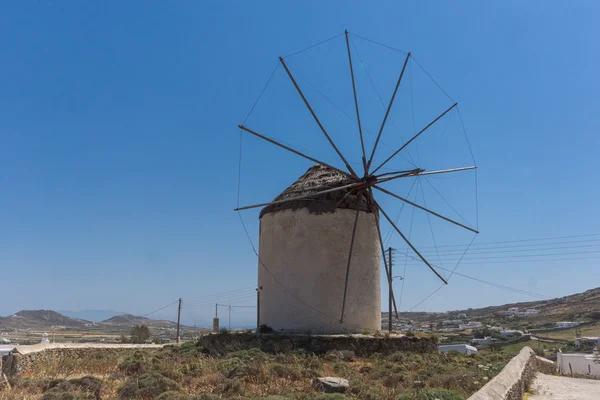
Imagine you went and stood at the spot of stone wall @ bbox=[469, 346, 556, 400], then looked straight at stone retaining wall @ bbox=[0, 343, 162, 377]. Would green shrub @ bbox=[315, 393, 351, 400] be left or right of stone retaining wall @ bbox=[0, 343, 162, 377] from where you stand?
left

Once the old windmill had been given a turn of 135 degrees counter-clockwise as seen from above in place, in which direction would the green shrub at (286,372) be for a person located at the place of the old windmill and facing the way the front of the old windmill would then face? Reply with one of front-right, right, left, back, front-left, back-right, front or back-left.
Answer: back

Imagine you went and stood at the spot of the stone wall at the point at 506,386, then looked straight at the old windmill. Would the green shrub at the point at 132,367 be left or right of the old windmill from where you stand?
left

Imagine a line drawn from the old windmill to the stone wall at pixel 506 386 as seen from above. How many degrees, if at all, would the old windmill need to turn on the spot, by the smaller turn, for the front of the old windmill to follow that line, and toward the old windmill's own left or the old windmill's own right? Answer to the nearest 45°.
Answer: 0° — it already faces it

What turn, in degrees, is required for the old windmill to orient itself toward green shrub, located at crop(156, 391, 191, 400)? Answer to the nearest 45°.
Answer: approximately 45° to its right

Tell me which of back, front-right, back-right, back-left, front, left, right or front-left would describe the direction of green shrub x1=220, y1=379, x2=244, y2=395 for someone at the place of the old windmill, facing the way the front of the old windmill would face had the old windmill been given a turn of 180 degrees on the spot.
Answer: back-left

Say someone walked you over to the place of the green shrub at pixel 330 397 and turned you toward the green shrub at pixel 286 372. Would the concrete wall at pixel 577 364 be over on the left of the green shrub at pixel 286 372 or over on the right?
right

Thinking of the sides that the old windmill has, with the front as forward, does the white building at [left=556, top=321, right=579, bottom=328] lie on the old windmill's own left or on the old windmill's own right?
on the old windmill's own left

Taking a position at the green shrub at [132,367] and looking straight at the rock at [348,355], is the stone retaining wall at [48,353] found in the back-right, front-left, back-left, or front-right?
back-left

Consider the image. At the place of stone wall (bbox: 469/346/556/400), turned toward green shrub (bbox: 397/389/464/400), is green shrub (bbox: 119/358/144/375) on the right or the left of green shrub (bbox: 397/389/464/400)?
right

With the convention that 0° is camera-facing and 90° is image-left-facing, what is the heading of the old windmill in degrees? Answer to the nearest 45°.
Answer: approximately 315°

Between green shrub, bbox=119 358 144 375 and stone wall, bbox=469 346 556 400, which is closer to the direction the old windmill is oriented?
the stone wall

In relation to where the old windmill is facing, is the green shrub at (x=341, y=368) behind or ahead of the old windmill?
ahead

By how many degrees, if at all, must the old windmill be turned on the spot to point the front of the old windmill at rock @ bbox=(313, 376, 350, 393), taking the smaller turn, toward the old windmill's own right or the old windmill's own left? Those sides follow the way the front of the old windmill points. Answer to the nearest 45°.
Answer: approximately 45° to the old windmill's own right

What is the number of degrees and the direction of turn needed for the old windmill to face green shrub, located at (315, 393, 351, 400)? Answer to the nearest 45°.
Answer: approximately 45° to its right
